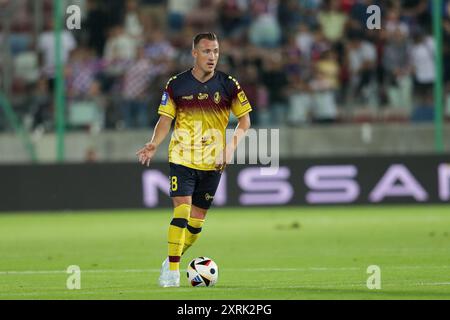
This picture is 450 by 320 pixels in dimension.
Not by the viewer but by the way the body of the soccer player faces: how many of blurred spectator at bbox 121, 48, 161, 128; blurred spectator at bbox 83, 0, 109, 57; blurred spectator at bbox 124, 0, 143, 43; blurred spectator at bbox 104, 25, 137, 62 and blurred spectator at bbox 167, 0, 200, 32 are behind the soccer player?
5

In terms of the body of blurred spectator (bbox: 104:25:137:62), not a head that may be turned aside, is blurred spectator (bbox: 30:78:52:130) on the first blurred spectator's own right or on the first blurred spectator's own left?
on the first blurred spectator's own right

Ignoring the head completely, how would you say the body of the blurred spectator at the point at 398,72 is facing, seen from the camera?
toward the camera

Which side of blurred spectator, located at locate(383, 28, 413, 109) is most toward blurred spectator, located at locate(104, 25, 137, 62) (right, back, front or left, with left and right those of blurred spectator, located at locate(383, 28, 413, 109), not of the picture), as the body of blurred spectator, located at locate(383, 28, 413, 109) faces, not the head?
right

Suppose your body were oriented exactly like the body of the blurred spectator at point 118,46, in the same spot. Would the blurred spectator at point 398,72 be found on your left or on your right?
on your left

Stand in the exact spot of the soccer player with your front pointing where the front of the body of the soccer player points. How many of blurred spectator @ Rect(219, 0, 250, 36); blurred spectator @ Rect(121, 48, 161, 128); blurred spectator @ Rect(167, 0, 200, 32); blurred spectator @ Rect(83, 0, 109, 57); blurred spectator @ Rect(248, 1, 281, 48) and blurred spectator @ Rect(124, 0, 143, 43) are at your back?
6

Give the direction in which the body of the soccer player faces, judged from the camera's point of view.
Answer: toward the camera

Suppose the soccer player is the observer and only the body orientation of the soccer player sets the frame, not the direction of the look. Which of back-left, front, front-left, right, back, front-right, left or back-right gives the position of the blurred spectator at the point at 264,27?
back

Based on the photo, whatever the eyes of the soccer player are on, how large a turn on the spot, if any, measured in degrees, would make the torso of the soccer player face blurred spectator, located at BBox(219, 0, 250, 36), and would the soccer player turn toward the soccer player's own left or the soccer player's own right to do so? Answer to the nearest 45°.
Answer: approximately 180°

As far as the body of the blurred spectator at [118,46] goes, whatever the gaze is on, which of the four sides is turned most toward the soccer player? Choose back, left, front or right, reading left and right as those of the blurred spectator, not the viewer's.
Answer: front

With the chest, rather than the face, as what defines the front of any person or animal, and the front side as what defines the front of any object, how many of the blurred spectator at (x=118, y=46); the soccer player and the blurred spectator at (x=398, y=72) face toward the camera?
3
